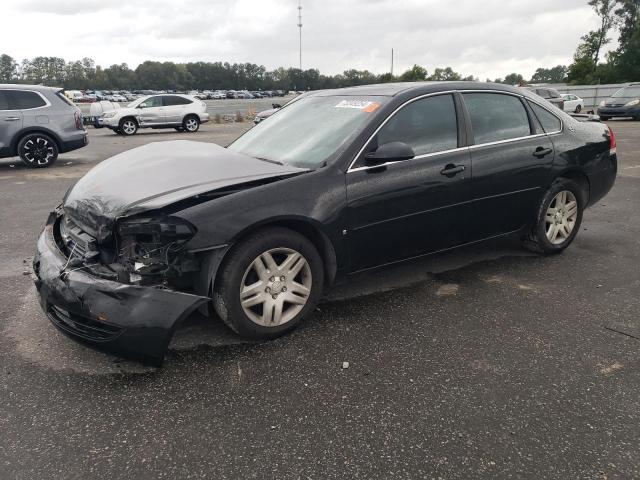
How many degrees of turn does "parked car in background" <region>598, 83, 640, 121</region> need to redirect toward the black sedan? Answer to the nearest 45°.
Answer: approximately 45° to its left

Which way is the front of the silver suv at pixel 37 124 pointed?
to the viewer's left

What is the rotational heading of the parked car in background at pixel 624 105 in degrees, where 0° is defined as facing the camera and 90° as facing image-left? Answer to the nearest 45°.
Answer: approximately 45°

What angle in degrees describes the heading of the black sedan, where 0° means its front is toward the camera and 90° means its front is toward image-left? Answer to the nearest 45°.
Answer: approximately 45°

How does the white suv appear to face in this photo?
to the viewer's left

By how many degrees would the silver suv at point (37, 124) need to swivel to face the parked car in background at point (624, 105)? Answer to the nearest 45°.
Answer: approximately 180°

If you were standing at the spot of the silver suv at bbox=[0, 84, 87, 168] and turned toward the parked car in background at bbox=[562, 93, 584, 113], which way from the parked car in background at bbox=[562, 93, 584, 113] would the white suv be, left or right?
left

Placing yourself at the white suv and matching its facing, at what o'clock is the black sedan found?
The black sedan is roughly at 9 o'clock from the white suv.

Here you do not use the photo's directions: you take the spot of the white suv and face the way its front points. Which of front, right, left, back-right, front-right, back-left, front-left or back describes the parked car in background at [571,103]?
back

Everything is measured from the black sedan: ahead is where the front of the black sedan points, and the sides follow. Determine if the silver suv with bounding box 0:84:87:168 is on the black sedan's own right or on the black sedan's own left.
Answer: on the black sedan's own right

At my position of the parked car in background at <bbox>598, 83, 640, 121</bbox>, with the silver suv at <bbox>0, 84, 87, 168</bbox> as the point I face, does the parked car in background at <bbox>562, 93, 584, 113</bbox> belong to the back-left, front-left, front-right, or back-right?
back-right
